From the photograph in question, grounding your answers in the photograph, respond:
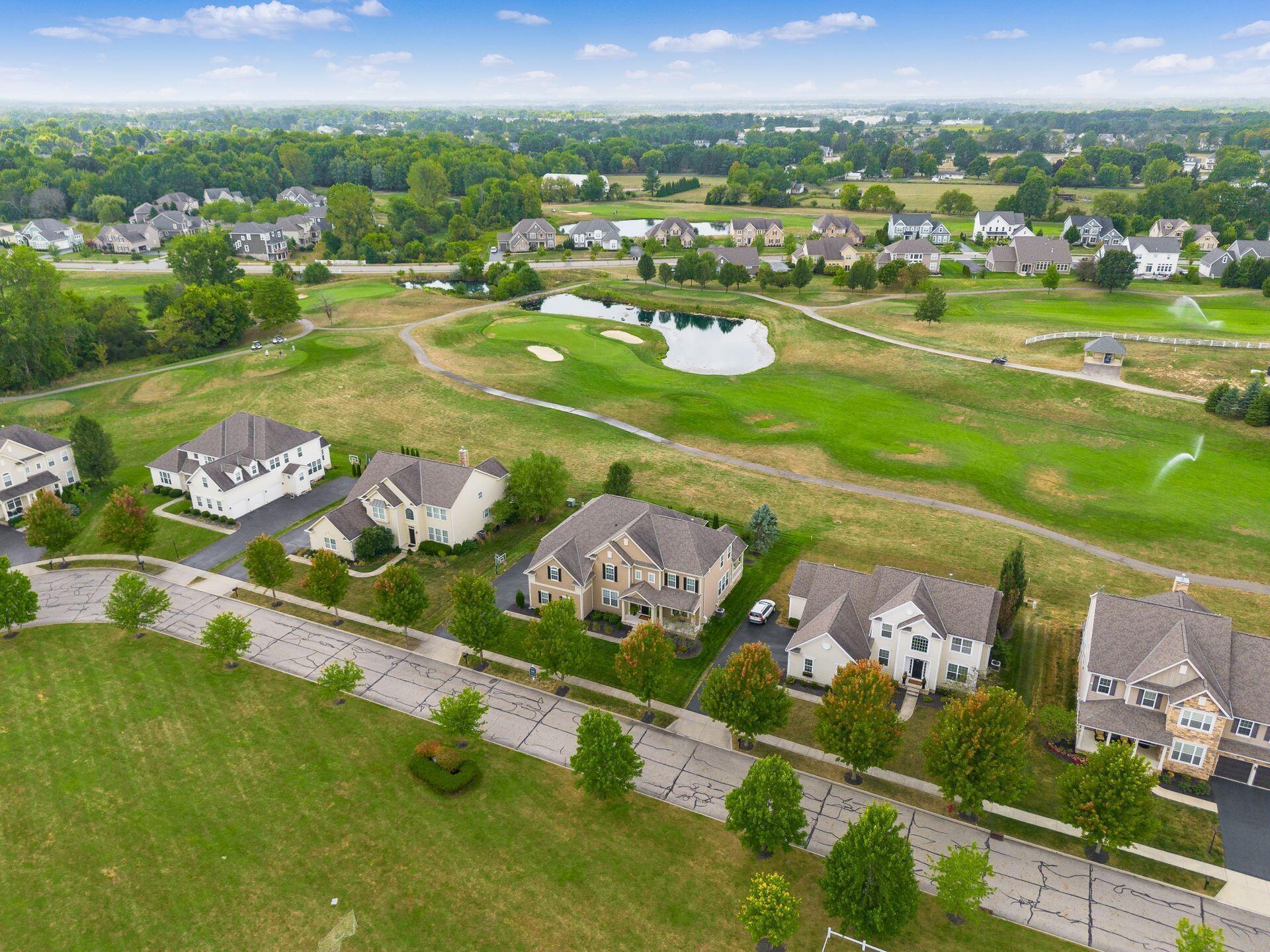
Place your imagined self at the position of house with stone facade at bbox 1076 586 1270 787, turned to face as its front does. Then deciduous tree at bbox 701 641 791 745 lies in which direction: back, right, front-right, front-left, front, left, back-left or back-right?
front-right

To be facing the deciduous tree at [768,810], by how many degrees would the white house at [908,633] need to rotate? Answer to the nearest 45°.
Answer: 0° — it already faces it

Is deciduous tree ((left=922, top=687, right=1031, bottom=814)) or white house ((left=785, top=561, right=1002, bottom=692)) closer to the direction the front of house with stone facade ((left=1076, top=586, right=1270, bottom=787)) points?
the deciduous tree

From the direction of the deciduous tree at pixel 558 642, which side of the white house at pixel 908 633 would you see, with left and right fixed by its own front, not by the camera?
right

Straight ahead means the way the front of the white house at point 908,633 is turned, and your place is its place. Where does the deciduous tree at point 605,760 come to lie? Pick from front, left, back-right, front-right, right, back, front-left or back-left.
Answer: front-right

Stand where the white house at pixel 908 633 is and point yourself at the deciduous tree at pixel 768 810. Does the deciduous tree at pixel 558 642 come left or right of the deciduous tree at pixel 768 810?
right

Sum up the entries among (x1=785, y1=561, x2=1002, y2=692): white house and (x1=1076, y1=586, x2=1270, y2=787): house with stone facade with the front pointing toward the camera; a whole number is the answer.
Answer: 2

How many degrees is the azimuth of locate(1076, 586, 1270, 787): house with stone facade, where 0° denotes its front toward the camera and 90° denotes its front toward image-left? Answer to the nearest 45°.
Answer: approximately 0°

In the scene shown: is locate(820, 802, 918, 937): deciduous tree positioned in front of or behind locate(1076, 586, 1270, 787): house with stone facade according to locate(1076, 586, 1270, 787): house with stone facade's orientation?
in front

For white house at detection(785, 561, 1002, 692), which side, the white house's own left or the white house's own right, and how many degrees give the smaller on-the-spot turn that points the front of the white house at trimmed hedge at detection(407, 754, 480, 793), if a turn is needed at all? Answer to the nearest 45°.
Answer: approximately 45° to the white house's own right

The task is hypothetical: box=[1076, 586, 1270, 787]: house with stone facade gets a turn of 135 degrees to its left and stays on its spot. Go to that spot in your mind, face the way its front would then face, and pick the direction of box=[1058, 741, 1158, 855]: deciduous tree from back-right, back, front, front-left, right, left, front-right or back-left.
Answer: back-right
